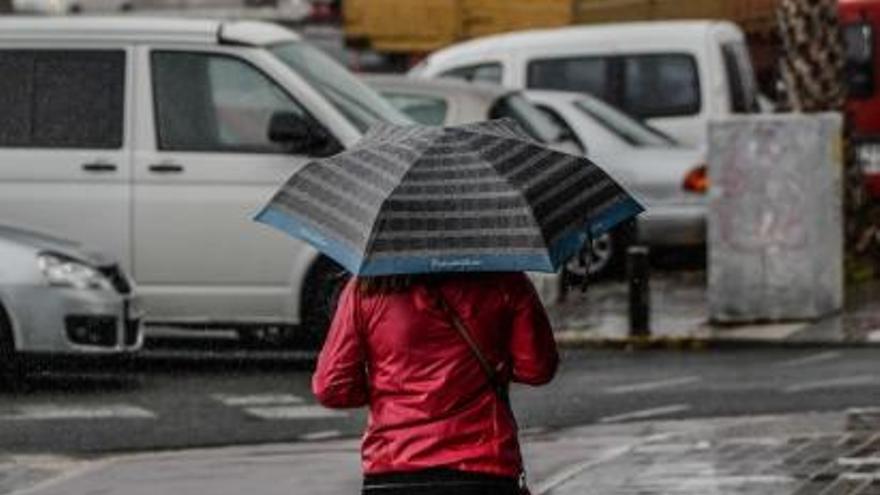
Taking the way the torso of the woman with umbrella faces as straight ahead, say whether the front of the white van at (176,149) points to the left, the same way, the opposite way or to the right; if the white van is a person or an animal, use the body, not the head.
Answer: to the right

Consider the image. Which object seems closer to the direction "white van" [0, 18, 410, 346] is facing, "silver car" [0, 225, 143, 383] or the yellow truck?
the yellow truck

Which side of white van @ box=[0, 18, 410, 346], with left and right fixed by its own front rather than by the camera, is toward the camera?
right

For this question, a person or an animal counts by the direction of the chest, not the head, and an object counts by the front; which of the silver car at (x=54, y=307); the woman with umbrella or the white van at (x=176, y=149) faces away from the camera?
the woman with umbrella

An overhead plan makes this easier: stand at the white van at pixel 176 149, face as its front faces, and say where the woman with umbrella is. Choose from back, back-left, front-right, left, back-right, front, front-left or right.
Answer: right

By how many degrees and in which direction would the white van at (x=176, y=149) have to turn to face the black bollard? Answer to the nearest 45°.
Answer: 0° — it already faces it

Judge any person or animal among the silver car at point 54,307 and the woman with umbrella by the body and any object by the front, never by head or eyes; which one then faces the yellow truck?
the woman with umbrella

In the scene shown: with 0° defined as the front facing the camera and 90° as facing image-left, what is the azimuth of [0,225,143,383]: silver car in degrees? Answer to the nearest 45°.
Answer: approximately 315°

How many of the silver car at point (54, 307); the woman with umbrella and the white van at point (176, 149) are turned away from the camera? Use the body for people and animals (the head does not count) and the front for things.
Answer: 1

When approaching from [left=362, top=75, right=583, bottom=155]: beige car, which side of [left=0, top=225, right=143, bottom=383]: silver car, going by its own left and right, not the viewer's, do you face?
left

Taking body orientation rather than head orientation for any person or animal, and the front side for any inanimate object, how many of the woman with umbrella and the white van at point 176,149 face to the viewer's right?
1

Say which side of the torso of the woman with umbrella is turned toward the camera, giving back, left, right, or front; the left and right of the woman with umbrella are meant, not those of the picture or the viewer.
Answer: back
